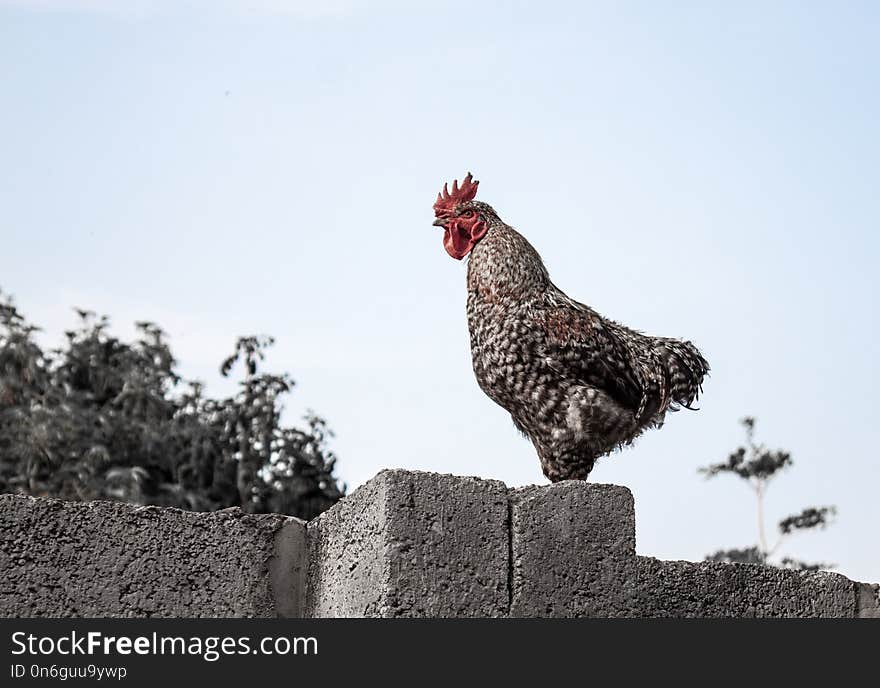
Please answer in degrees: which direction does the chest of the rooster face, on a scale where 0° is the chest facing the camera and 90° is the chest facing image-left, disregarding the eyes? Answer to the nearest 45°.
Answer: approximately 90°

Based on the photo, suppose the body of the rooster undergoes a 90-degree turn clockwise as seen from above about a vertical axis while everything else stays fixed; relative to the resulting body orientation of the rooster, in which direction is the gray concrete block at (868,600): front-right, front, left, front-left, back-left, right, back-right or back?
front-right

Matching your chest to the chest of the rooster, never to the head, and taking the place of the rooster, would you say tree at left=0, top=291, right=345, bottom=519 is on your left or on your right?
on your right

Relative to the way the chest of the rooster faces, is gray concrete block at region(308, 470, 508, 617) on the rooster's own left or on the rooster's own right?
on the rooster's own left

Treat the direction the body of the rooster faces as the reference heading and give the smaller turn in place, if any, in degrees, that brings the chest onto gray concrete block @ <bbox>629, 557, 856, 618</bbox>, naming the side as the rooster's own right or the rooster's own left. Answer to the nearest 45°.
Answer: approximately 135° to the rooster's own right
